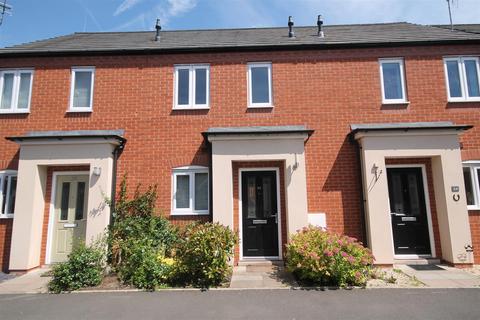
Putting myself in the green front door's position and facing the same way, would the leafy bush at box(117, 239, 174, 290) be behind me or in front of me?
in front

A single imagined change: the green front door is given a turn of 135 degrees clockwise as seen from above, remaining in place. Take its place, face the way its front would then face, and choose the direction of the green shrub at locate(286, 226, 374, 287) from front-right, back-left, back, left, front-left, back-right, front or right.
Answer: back

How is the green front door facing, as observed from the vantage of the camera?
facing the viewer

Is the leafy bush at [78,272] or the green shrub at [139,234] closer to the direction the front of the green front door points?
the leafy bush

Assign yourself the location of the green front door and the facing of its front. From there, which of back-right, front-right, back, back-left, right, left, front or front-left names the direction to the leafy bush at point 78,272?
front

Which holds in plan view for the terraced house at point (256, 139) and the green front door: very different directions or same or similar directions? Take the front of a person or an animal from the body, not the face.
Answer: same or similar directions

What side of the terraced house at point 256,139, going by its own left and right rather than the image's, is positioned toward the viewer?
front

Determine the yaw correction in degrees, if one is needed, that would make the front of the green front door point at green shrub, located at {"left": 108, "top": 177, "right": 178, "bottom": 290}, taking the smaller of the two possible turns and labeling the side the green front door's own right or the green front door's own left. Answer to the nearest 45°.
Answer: approximately 45° to the green front door's own left
